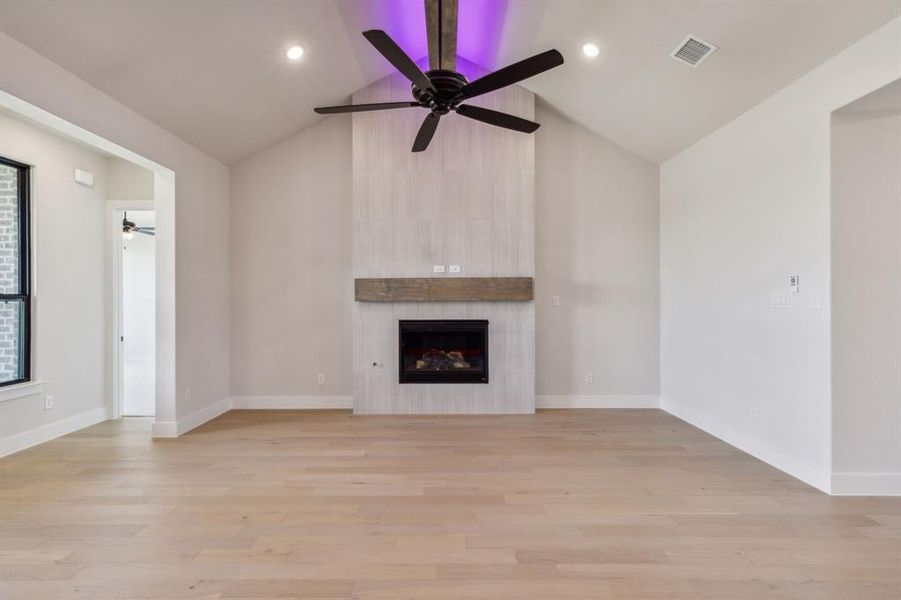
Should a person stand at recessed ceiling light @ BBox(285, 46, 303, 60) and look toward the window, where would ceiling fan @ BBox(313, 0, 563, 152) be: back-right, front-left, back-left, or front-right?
back-left

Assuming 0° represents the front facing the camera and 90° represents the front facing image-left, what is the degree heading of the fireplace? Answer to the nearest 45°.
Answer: approximately 0°

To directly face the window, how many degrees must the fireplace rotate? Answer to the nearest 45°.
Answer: approximately 90° to its right

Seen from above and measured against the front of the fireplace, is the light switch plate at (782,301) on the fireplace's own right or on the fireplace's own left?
on the fireplace's own left

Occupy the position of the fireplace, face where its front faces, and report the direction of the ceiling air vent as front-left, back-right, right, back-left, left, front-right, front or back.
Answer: front-left

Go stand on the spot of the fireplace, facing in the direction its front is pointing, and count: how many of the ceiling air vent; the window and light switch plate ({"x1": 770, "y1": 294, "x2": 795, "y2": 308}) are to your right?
1
